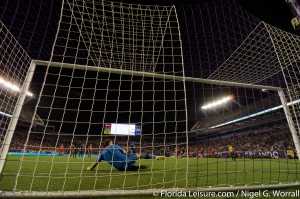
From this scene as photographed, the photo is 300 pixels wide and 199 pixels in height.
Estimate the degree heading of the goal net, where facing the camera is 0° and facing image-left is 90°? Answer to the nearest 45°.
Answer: approximately 180°
